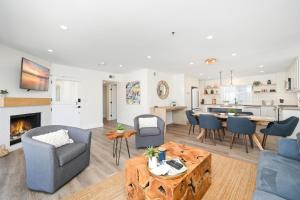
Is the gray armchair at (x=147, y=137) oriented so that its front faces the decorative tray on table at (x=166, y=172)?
yes

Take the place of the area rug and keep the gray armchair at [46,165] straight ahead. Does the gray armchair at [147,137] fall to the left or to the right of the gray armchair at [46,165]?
right

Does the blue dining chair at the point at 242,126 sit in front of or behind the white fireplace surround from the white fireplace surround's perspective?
in front

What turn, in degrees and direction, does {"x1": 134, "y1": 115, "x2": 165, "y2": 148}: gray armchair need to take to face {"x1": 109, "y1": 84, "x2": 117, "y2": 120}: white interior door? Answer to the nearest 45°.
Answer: approximately 135° to its right

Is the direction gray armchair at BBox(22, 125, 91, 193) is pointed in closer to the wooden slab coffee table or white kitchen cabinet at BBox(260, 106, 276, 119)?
the wooden slab coffee table

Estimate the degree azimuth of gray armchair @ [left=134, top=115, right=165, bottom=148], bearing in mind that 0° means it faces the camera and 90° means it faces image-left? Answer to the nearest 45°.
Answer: approximately 0°

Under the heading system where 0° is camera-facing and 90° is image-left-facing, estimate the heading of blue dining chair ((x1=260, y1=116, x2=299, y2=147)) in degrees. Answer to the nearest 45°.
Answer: approximately 90°

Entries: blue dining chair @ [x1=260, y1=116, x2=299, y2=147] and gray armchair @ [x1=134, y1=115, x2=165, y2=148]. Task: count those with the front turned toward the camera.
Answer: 1

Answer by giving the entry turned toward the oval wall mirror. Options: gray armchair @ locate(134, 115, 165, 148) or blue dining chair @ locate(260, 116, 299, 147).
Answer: the blue dining chair

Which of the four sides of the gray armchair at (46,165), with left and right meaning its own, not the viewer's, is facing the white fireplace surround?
back

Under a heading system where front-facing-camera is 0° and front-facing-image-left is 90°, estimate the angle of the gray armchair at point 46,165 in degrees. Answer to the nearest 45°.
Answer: approximately 315°
